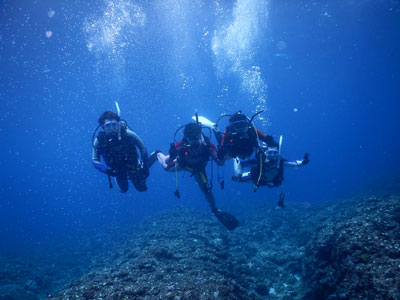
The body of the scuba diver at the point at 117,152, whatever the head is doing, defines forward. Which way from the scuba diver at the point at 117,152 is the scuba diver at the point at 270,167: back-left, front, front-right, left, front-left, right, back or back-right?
left

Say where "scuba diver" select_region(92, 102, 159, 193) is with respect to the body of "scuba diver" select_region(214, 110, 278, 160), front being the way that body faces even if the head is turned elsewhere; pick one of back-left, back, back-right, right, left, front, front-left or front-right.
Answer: right

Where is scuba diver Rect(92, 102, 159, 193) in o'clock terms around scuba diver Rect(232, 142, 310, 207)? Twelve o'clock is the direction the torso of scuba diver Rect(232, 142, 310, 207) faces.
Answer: scuba diver Rect(92, 102, 159, 193) is roughly at 2 o'clock from scuba diver Rect(232, 142, 310, 207).

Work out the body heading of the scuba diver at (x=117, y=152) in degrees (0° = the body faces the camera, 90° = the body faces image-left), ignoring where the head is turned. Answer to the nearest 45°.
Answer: approximately 0°
